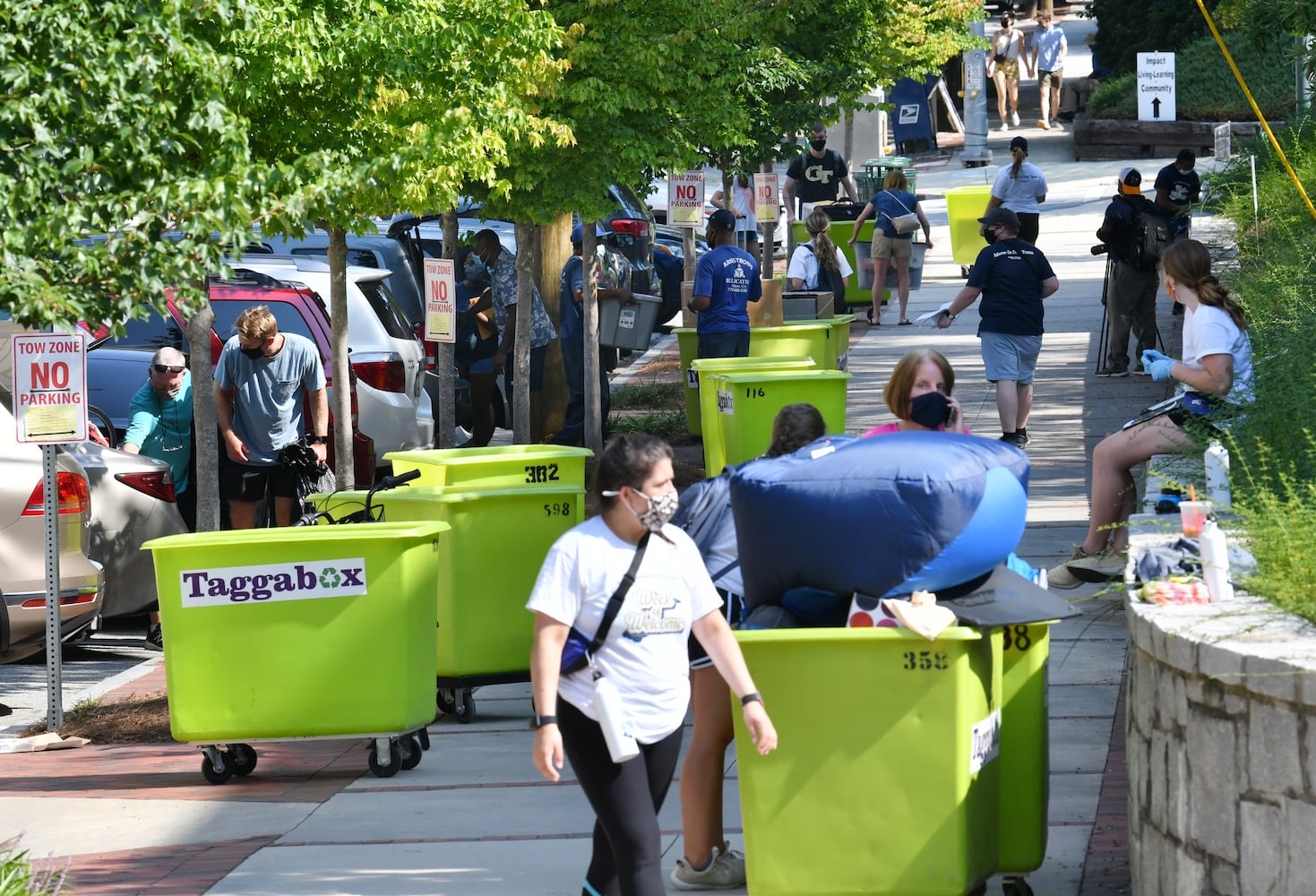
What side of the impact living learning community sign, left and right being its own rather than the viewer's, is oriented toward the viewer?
front

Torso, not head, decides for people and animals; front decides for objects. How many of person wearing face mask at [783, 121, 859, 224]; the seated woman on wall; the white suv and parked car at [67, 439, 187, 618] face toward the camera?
1

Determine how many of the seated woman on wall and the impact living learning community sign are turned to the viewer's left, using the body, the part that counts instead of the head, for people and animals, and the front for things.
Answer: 1

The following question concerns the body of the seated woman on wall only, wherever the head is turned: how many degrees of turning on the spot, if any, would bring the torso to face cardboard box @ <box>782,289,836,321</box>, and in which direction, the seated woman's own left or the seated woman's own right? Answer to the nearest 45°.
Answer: approximately 90° to the seated woman's own right

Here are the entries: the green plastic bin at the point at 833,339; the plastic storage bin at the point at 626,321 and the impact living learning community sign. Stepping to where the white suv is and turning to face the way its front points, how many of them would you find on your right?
3

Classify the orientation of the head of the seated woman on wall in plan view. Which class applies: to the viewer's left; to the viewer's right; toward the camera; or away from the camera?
to the viewer's left

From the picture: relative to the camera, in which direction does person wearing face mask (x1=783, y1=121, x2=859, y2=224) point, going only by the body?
toward the camera

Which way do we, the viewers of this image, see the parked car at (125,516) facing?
facing away from the viewer and to the left of the viewer

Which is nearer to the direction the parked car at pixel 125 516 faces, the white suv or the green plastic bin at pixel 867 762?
the white suv

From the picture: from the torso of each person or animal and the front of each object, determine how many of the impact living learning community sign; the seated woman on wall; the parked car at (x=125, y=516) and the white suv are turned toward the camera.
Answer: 1

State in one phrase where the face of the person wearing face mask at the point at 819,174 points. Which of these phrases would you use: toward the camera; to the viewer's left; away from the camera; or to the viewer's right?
toward the camera

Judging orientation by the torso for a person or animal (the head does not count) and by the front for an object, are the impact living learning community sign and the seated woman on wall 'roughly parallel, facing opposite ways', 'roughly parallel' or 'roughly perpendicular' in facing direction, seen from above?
roughly perpendicular

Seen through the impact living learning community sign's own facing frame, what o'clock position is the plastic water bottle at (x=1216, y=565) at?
The plastic water bottle is roughly at 12 o'clock from the impact living learning community sign.

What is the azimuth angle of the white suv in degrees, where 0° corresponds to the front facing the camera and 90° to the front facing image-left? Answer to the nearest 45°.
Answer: approximately 135°

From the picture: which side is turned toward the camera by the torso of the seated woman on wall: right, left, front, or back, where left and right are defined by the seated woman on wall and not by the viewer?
left

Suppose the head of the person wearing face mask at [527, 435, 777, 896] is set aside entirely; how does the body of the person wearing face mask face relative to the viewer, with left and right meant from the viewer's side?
facing the viewer and to the right of the viewer
